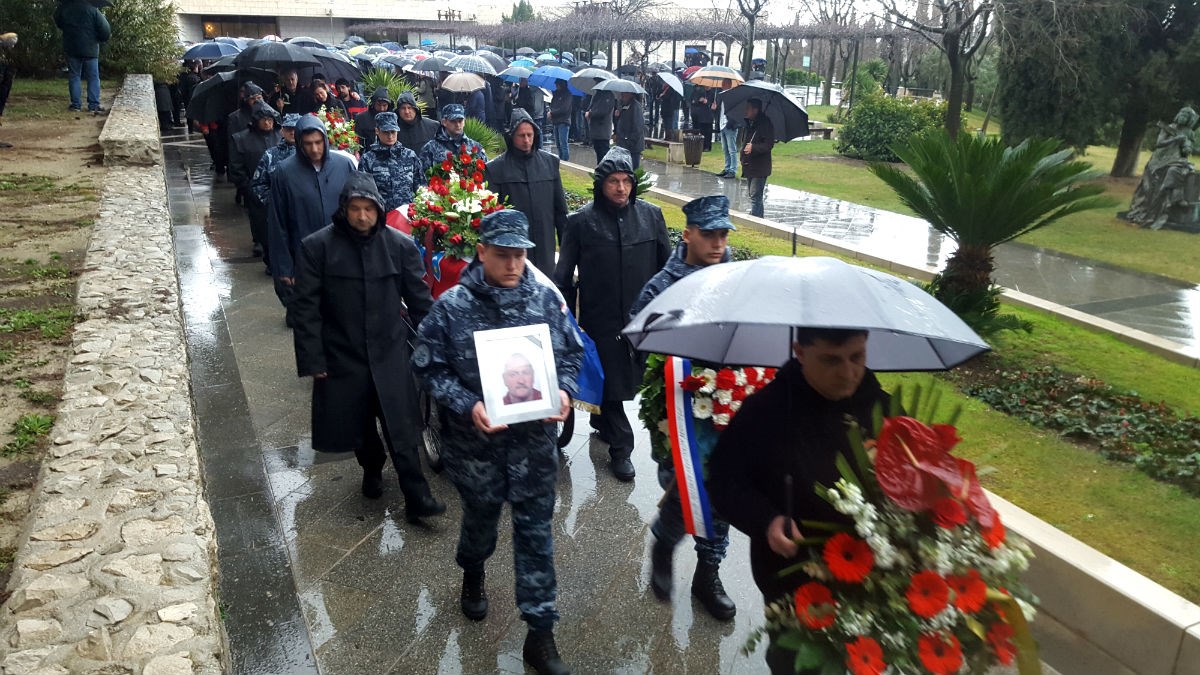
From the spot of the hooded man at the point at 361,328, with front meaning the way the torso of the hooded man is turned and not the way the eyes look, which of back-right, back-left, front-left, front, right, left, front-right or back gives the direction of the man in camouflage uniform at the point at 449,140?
back

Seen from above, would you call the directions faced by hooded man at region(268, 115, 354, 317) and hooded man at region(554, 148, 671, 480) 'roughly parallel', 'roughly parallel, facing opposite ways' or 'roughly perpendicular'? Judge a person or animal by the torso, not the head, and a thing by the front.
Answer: roughly parallel

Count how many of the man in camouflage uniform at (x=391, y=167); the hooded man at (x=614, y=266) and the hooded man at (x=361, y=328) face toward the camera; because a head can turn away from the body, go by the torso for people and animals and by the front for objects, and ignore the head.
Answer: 3

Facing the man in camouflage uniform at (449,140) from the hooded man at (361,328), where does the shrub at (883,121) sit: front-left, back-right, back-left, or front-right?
front-right

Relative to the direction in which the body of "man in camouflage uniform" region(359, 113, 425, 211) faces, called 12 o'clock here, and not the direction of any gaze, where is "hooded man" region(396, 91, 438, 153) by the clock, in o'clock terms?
The hooded man is roughly at 6 o'clock from the man in camouflage uniform.

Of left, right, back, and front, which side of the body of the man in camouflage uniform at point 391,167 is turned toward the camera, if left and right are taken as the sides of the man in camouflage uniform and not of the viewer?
front

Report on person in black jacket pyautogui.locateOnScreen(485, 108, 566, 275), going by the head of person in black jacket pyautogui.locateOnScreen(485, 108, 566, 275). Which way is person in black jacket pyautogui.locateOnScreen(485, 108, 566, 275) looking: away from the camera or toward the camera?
toward the camera

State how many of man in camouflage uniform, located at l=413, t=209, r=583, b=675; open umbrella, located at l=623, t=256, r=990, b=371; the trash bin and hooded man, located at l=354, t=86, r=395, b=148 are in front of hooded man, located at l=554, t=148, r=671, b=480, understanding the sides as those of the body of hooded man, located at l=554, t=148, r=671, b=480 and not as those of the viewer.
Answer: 2

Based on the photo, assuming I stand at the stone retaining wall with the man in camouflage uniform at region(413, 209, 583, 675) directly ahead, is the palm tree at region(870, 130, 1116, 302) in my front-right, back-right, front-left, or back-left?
front-left

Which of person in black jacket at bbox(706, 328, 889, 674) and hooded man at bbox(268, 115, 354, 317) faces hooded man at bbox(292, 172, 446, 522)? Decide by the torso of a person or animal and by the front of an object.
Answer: hooded man at bbox(268, 115, 354, 317)

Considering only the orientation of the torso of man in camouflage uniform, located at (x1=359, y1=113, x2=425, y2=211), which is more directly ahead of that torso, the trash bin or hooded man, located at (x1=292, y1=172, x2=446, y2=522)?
the hooded man

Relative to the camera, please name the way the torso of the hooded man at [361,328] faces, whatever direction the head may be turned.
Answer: toward the camera

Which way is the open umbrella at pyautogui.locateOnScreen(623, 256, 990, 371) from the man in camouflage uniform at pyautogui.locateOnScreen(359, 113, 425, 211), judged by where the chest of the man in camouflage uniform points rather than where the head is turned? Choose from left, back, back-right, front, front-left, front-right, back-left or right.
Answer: front

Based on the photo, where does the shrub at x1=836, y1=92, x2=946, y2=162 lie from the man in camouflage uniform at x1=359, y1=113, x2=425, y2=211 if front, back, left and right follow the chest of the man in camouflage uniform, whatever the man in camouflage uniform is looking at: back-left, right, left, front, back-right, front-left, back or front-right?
back-left
